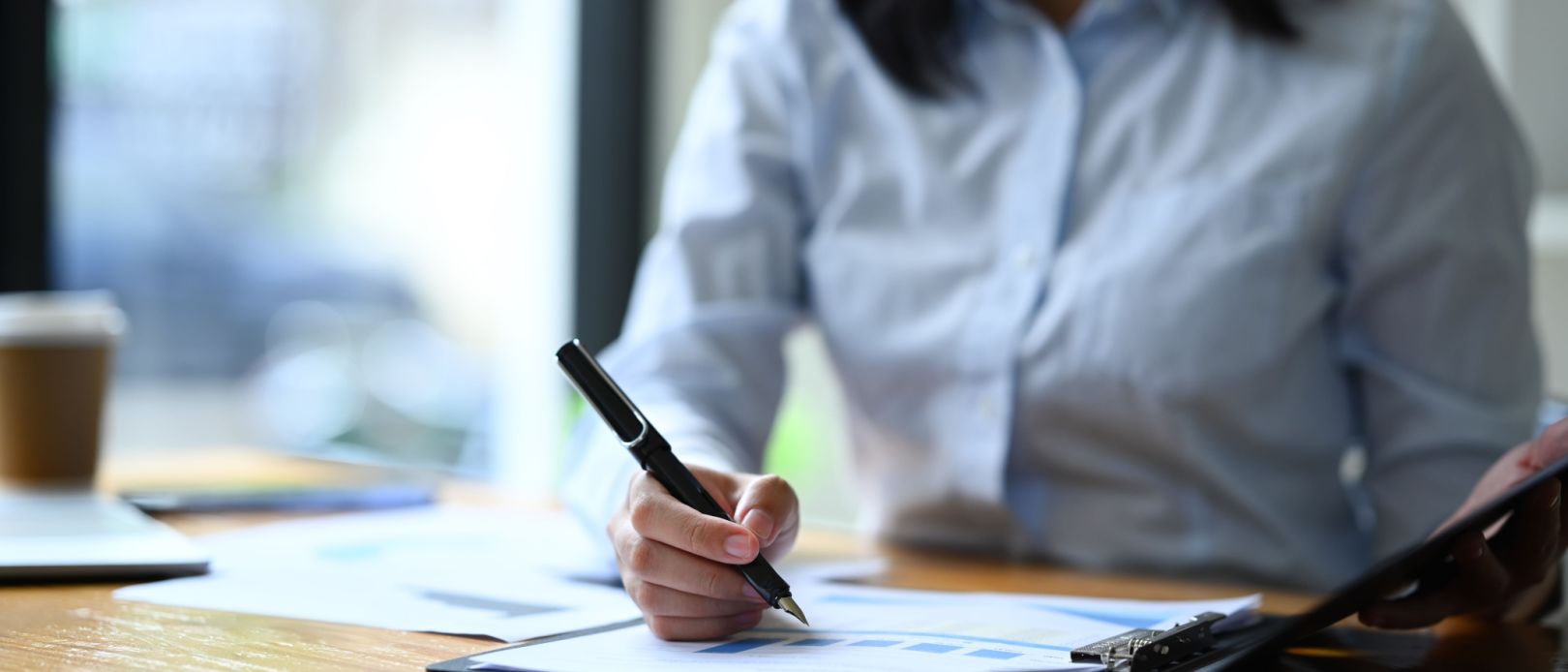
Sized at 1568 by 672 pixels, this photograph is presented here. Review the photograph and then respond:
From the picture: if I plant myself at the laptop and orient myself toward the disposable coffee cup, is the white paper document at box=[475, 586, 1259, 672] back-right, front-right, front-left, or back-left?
back-right

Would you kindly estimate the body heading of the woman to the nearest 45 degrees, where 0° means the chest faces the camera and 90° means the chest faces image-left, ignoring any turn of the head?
approximately 0°
